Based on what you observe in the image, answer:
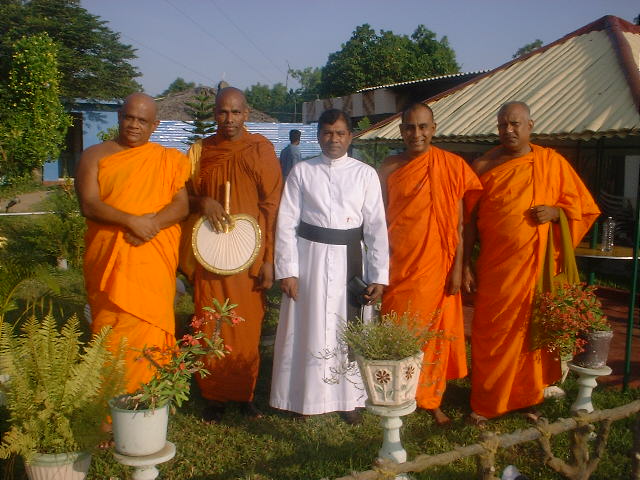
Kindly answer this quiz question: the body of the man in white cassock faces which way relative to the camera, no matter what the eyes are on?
toward the camera

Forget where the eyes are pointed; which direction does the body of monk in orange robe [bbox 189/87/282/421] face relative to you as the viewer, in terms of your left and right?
facing the viewer

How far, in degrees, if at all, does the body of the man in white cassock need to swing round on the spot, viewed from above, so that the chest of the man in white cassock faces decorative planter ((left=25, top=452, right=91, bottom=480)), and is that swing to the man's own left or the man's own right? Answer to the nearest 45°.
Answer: approximately 45° to the man's own right

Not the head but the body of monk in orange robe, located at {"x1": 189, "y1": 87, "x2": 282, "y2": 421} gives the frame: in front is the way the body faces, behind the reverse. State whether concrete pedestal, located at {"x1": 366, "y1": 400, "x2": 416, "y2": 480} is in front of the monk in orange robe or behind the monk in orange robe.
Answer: in front

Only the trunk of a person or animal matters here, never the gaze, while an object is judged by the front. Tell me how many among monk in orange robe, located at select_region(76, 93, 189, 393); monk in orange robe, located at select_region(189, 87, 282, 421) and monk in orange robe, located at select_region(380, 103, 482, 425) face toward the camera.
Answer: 3

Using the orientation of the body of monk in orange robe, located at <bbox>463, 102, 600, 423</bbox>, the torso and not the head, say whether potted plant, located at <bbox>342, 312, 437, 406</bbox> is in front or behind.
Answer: in front

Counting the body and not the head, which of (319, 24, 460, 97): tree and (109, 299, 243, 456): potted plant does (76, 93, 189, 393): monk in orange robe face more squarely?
the potted plant

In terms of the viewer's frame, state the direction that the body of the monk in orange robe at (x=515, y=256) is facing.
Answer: toward the camera

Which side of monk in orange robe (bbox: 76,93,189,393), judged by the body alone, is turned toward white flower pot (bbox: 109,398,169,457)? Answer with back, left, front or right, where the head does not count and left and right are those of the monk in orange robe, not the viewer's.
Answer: front

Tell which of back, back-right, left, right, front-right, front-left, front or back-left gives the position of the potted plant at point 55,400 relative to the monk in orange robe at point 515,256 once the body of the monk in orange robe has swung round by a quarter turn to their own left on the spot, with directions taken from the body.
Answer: back-right

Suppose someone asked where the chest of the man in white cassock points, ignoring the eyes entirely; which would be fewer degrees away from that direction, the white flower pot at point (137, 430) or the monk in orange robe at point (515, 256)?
the white flower pot

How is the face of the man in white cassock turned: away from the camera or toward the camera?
toward the camera

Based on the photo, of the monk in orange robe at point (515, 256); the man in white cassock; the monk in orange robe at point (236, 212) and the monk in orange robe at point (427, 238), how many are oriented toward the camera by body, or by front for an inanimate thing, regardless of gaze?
4

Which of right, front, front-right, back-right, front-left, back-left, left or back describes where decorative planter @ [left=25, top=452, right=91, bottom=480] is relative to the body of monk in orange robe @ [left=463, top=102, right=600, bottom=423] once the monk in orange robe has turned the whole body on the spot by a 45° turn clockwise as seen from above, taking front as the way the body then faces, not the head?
front
